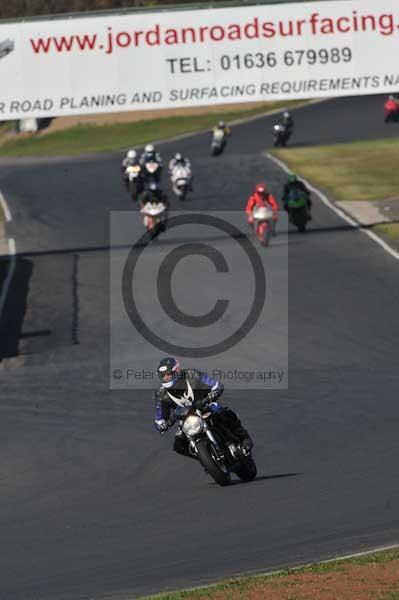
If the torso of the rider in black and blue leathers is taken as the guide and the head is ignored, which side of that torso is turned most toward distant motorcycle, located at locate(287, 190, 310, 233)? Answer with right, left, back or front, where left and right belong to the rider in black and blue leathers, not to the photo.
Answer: back

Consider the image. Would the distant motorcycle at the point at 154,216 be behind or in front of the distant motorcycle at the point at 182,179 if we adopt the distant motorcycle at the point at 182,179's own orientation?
in front

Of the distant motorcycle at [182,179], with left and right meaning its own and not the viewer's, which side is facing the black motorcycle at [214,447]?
front

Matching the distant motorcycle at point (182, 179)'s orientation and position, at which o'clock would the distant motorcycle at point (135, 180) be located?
the distant motorcycle at point (135, 180) is roughly at 3 o'clock from the distant motorcycle at point (182, 179).

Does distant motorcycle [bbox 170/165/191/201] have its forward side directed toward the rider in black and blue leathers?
yes

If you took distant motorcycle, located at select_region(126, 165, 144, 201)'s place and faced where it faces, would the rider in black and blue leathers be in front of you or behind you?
in front

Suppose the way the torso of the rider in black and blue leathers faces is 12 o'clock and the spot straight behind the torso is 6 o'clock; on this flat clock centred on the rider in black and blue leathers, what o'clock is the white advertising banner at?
The white advertising banner is roughly at 6 o'clock from the rider in black and blue leathers.
